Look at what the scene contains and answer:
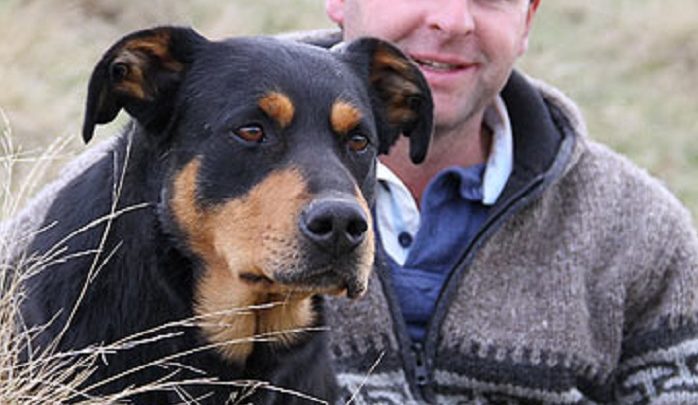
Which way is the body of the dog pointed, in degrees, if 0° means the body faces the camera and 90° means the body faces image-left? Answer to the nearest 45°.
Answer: approximately 315°

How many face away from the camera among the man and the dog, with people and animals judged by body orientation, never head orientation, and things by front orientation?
0

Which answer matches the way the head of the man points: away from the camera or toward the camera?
toward the camera

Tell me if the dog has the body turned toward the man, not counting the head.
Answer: no

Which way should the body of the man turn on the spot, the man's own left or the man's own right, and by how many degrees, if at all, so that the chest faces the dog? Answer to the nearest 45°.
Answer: approximately 45° to the man's own right

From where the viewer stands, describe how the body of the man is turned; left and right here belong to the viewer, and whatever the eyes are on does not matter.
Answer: facing the viewer
